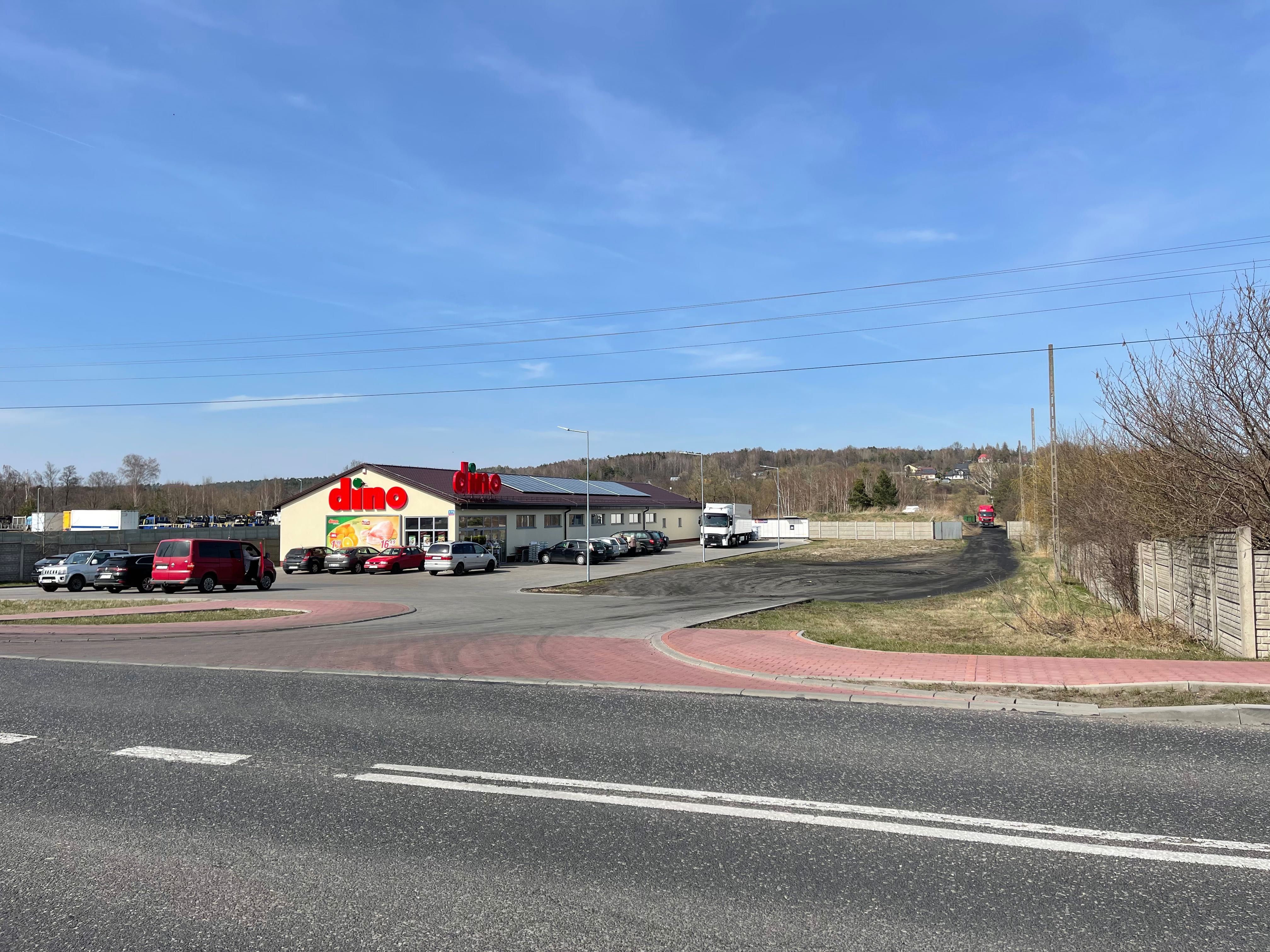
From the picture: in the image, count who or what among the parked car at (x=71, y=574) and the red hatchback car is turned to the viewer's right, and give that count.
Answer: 0

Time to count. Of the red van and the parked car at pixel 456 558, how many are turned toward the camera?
0

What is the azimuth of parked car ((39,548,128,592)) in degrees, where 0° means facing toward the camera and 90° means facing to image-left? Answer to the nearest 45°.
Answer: approximately 45°

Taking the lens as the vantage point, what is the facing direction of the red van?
facing away from the viewer and to the right of the viewer
